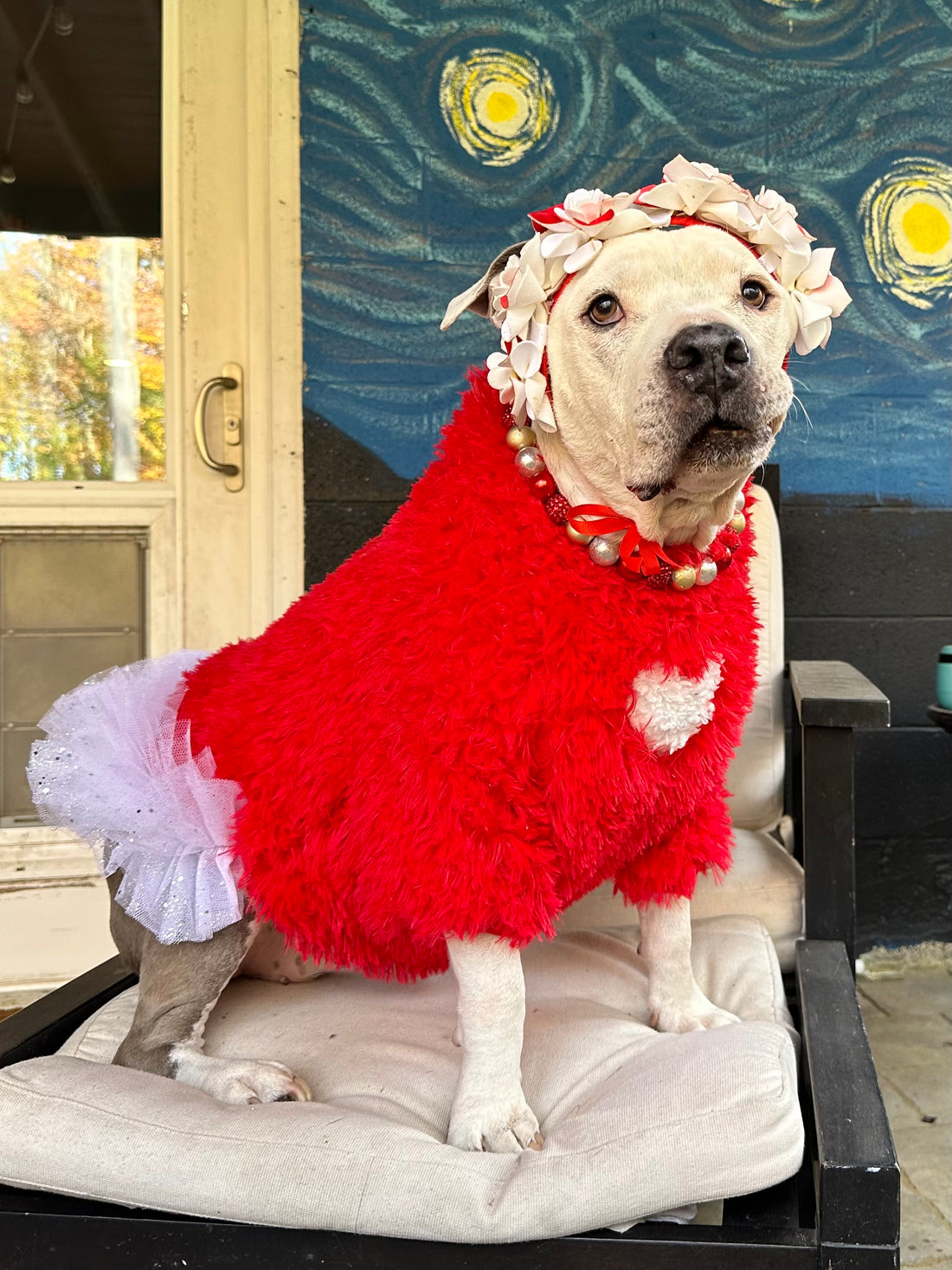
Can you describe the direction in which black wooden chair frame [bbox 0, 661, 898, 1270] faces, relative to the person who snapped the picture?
facing the viewer

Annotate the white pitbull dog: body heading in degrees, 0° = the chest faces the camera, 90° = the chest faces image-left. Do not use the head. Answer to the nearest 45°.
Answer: approximately 315°

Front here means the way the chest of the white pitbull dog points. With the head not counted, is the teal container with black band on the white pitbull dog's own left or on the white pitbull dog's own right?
on the white pitbull dog's own left

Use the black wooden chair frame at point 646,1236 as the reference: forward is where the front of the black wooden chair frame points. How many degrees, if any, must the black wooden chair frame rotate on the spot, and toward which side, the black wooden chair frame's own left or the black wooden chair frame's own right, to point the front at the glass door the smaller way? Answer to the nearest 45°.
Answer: approximately 135° to the black wooden chair frame's own right

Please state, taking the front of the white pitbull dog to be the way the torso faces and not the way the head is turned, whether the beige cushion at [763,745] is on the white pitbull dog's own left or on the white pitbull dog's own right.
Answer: on the white pitbull dog's own left

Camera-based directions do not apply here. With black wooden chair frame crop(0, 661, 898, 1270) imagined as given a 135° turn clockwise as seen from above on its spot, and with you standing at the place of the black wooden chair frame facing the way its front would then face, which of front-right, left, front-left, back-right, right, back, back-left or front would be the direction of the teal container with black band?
right
